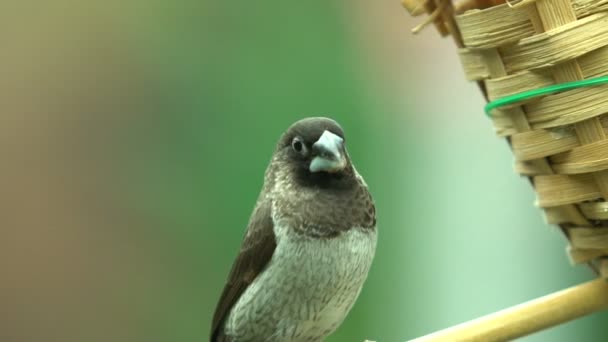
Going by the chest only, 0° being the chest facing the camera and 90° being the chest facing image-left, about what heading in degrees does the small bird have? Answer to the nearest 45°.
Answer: approximately 315°
